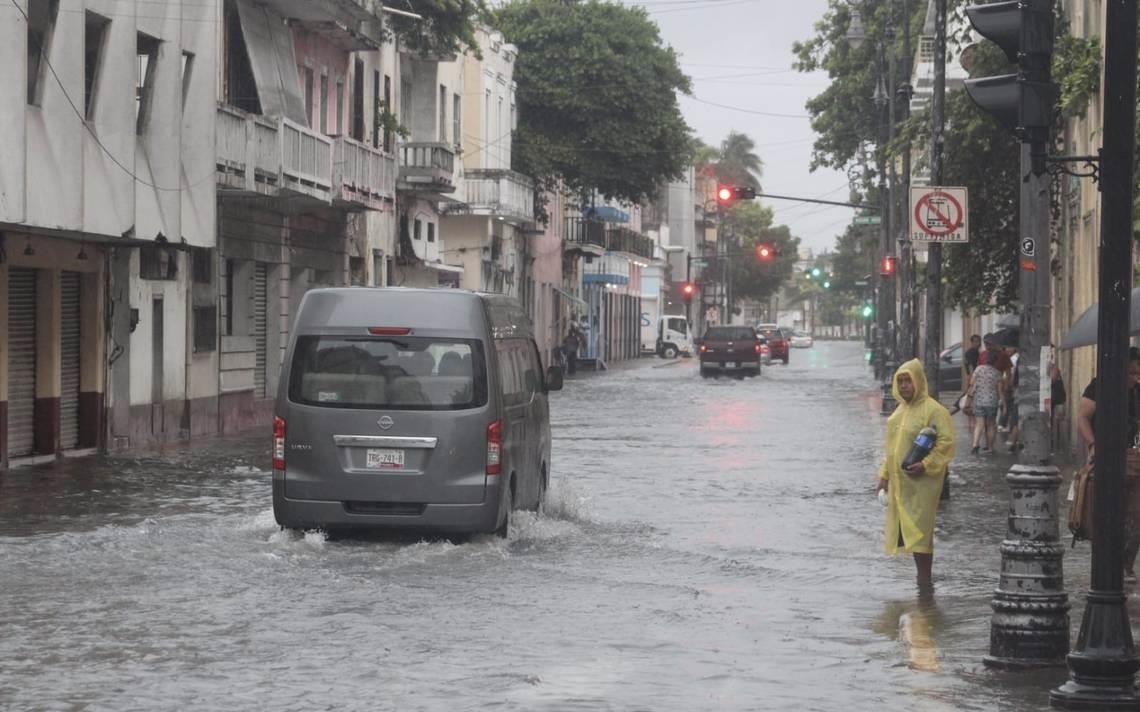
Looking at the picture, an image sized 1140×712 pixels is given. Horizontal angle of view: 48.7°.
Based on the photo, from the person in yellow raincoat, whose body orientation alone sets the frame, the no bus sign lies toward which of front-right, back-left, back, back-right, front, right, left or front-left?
back-right

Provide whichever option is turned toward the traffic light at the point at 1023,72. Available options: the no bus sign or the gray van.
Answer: the no bus sign

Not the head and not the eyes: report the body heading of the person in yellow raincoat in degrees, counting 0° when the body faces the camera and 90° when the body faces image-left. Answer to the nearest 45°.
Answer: approximately 45°

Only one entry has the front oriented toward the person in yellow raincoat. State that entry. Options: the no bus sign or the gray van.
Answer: the no bus sign

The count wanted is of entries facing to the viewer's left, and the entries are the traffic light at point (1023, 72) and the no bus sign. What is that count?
1

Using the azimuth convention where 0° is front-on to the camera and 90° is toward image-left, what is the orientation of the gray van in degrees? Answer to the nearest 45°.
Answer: approximately 180°

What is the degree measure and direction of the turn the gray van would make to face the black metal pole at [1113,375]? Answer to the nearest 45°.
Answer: approximately 135° to its right

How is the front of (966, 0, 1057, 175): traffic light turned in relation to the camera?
facing to the left of the viewer

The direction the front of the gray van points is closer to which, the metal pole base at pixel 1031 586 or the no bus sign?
the no bus sign

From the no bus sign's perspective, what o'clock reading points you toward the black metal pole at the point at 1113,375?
The black metal pole is roughly at 12 o'clock from the no bus sign.

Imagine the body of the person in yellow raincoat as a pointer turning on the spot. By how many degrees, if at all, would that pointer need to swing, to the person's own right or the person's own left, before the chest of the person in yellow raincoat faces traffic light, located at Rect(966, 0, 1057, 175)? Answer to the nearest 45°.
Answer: approximately 45° to the person's own left

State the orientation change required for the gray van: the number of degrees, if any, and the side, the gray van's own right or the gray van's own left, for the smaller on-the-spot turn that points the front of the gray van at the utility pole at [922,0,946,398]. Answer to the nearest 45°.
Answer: approximately 45° to the gray van's own right

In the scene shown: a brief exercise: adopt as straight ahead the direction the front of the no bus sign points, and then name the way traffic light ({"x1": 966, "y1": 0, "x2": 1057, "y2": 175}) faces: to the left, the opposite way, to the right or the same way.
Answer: to the right
